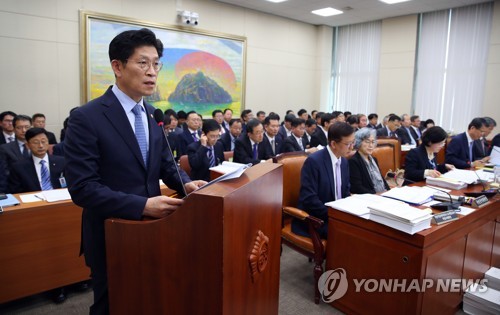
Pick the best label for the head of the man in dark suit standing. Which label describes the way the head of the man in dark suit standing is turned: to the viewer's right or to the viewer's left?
to the viewer's right

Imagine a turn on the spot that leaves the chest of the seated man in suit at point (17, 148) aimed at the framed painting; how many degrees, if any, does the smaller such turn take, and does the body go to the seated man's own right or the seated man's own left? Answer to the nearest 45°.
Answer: approximately 90° to the seated man's own left

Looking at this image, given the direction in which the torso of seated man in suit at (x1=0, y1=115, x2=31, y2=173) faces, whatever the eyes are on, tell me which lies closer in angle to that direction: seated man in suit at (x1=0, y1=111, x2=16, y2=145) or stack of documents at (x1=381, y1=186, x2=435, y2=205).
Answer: the stack of documents

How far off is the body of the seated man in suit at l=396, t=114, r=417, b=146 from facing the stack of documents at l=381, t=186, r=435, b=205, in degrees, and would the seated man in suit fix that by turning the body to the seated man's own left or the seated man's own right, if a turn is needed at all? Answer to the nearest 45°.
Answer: approximately 45° to the seated man's own right

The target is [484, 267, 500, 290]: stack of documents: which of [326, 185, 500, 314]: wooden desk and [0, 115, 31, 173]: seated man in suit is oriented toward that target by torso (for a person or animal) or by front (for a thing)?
the seated man in suit
